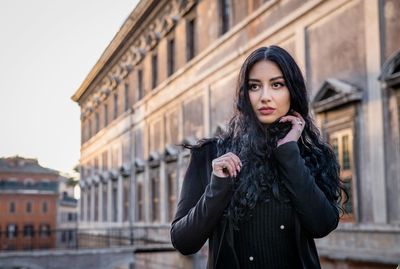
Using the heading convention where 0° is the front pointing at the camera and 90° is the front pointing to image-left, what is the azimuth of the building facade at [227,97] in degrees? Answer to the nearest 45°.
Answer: approximately 45°

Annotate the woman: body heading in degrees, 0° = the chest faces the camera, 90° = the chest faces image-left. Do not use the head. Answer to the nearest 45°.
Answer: approximately 0°
